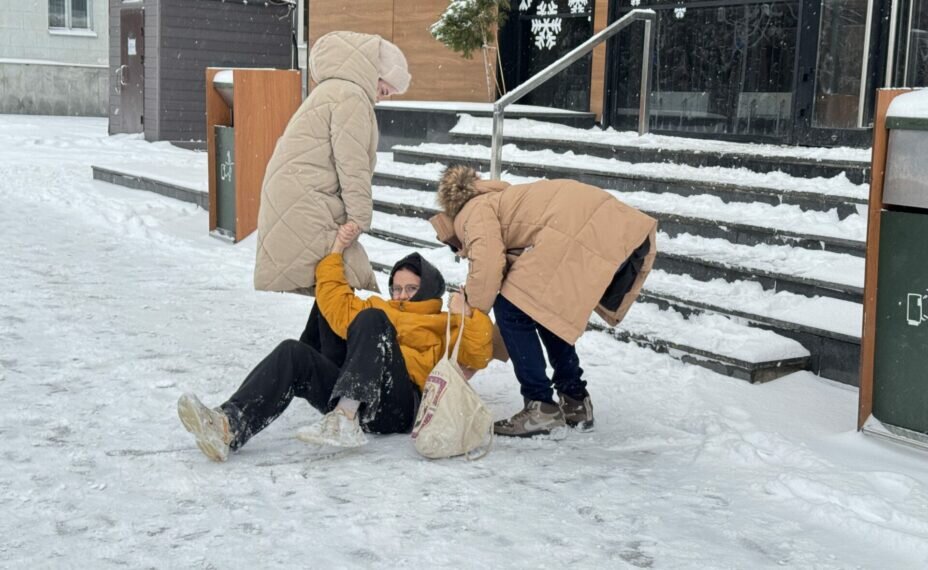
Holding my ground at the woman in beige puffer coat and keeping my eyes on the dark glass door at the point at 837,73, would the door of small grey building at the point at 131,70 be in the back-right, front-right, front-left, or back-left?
front-left

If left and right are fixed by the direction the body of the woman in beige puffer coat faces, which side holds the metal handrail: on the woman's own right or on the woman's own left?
on the woman's own left

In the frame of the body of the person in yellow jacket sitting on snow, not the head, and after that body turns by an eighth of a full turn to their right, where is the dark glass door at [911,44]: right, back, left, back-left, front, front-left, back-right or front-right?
back-right

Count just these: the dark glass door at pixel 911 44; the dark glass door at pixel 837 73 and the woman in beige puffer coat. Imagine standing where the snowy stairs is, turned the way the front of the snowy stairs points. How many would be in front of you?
1

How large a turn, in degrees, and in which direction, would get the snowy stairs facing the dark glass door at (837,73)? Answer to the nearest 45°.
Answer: approximately 135° to its right

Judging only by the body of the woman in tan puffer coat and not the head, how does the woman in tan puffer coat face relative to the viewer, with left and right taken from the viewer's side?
facing to the left of the viewer

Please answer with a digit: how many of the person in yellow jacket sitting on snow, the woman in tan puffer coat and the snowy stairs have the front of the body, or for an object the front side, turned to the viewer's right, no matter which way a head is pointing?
0

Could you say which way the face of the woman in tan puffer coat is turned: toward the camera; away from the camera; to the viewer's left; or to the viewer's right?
to the viewer's left

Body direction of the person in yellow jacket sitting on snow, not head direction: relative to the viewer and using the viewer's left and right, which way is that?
facing the viewer and to the left of the viewer

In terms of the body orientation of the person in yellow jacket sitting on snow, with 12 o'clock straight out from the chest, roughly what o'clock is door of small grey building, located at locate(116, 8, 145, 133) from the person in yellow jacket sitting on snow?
The door of small grey building is roughly at 4 o'clock from the person in yellow jacket sitting on snow.

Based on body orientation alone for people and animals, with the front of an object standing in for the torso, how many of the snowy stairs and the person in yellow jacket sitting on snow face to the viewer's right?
0

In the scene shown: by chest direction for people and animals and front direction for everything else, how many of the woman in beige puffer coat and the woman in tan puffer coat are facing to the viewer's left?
1

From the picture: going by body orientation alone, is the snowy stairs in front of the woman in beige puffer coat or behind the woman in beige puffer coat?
in front

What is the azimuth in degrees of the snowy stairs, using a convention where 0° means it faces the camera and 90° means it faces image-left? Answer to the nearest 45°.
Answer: approximately 45°
